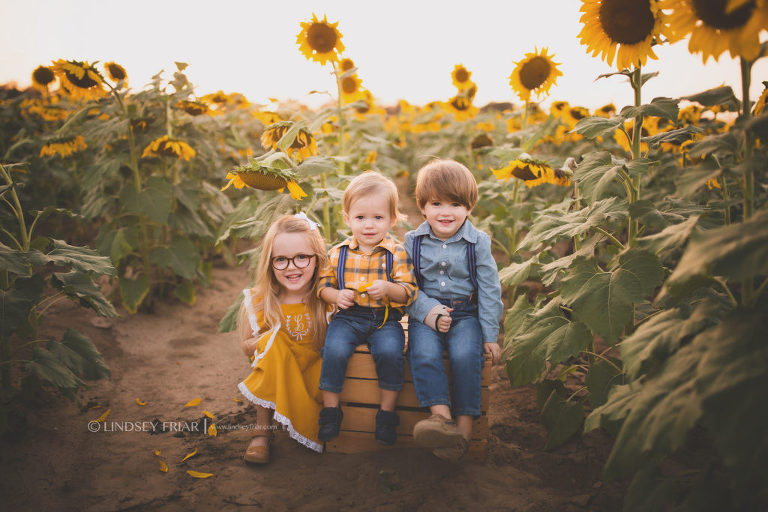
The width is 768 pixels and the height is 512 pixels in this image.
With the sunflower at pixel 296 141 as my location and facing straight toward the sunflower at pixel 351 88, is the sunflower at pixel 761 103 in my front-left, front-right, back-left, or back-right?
back-right

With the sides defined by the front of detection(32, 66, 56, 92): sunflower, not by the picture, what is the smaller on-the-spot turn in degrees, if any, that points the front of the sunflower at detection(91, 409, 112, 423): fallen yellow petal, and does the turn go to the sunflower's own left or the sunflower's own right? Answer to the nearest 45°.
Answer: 0° — it already faces it

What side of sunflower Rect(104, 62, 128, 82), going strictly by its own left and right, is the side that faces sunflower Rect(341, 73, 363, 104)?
left

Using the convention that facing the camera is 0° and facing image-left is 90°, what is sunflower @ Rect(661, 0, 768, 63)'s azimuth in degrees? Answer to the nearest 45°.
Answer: approximately 0°

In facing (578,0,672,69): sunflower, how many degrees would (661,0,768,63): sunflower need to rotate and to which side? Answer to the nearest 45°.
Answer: approximately 135° to its right

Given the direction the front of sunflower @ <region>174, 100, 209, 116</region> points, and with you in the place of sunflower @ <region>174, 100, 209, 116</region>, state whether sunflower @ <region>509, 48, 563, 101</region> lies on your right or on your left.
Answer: on your left
